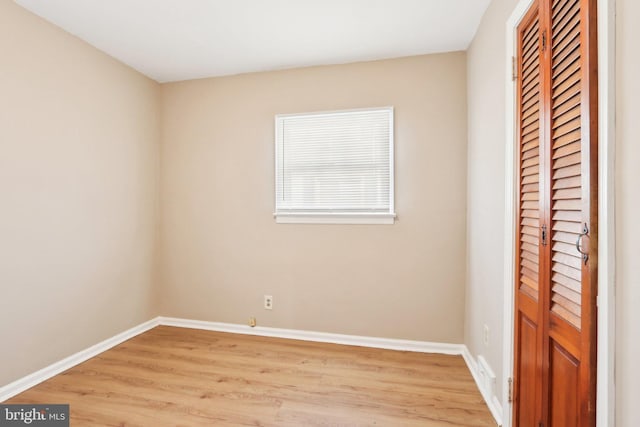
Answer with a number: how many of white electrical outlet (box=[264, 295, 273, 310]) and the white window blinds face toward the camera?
2

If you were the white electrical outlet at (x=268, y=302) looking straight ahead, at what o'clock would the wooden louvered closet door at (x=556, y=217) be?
The wooden louvered closet door is roughly at 11 o'clock from the white electrical outlet.

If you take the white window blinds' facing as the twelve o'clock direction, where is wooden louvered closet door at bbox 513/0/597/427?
The wooden louvered closet door is roughly at 11 o'clock from the white window blinds.

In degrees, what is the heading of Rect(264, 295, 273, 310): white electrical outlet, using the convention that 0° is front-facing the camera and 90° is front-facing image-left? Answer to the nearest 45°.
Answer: approximately 0°

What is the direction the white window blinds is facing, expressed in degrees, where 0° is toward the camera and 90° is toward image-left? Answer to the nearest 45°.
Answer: approximately 0°

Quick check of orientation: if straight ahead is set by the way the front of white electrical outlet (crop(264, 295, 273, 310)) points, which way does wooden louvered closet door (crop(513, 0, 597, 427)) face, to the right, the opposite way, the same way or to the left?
to the right

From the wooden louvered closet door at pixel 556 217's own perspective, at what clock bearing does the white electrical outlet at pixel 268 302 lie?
The white electrical outlet is roughly at 2 o'clock from the wooden louvered closet door.

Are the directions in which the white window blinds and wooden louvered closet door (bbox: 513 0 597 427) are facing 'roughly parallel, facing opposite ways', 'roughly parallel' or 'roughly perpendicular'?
roughly perpendicular
